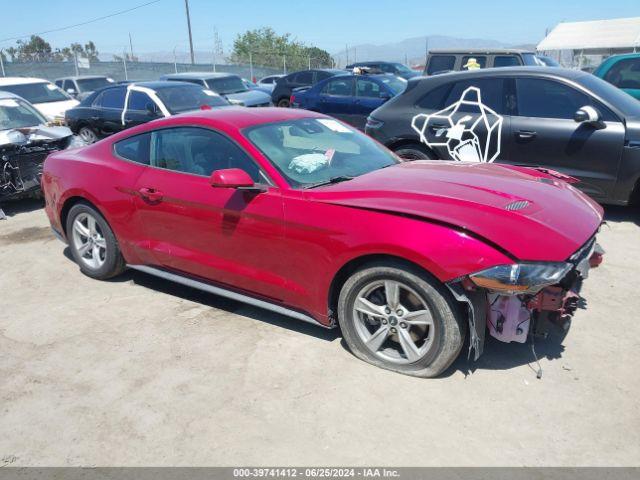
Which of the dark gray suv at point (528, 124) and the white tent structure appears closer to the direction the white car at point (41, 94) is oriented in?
the dark gray suv

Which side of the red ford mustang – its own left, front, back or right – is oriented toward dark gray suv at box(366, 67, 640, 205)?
left

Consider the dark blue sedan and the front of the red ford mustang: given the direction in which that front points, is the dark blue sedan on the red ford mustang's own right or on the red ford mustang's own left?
on the red ford mustang's own left

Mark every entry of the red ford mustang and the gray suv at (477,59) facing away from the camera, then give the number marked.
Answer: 0

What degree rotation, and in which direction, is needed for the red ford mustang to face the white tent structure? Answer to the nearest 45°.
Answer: approximately 90° to its left
